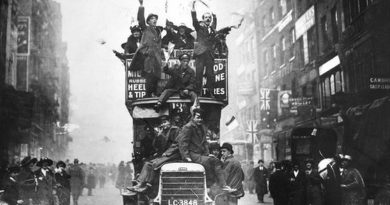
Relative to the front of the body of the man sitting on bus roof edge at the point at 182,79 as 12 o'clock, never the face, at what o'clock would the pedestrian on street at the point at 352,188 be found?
The pedestrian on street is roughly at 9 o'clock from the man sitting on bus roof edge.

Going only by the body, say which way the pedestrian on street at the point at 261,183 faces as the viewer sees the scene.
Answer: toward the camera

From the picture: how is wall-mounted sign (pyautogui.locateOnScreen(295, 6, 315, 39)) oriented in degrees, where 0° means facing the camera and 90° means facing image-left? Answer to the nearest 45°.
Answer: approximately 45°

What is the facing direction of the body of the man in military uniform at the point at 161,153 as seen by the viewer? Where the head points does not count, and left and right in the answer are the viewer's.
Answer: facing the viewer and to the left of the viewer

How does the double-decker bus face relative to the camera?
toward the camera

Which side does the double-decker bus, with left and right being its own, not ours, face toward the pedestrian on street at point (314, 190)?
left

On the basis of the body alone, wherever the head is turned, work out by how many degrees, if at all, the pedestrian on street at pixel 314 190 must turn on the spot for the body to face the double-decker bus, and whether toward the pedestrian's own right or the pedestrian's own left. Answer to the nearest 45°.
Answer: approximately 45° to the pedestrian's own right

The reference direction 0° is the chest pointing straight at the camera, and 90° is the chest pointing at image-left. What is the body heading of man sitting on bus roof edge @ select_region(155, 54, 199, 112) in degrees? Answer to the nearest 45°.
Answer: approximately 0°

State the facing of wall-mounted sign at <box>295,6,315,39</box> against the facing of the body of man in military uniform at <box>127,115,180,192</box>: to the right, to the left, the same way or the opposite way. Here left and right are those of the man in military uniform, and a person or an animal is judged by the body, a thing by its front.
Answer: the same way

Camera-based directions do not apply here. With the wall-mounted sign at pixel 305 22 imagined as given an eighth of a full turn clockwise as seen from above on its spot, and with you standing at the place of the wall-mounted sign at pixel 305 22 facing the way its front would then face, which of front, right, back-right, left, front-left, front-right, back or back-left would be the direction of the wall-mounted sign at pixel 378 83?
left
